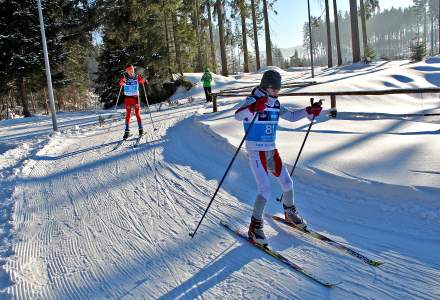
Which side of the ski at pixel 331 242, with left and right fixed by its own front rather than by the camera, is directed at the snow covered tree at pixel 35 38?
back

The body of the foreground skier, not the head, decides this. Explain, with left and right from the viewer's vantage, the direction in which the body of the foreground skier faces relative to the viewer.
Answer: facing the viewer and to the right of the viewer

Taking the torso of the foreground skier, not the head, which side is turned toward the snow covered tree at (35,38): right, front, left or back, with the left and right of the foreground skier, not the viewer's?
back

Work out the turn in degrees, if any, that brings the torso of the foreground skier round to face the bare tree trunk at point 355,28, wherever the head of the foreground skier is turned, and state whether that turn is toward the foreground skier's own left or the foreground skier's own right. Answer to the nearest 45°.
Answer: approximately 135° to the foreground skier's own left

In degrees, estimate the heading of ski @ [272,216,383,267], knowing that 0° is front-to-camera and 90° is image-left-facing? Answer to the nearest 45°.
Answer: approximately 315°

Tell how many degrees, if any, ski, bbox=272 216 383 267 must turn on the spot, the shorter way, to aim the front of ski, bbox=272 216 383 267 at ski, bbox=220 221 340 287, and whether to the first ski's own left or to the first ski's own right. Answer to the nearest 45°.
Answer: approximately 90° to the first ski's own right

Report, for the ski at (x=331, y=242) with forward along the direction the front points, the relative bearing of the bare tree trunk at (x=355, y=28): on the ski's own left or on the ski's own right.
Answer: on the ski's own left
